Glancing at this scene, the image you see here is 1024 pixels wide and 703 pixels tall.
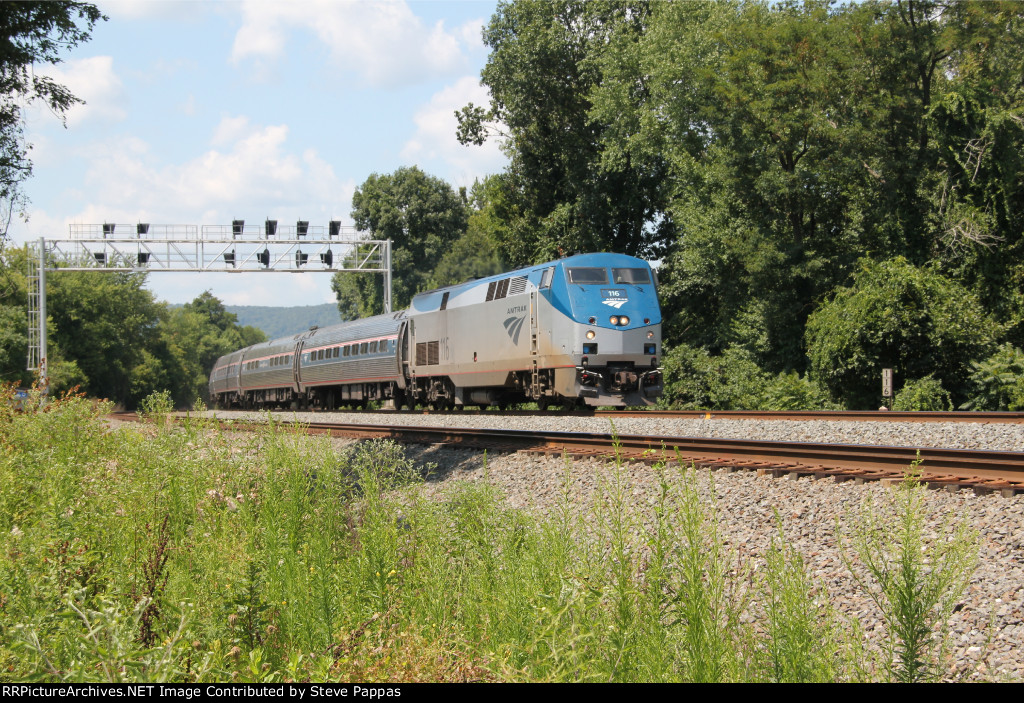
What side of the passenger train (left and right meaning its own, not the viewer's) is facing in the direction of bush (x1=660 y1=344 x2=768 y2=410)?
front

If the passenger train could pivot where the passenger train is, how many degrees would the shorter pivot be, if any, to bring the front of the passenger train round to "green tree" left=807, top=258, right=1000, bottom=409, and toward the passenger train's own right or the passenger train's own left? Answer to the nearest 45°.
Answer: approximately 45° to the passenger train's own left

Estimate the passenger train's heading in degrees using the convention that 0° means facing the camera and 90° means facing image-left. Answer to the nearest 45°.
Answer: approximately 315°

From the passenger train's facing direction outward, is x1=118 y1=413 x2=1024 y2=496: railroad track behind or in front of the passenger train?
in front

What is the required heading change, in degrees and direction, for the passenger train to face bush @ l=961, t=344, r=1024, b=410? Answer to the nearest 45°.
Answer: approximately 45° to its left

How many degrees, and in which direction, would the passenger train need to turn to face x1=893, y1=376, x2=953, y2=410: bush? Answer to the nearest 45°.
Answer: approximately 45° to its left

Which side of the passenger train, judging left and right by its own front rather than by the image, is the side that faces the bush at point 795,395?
left

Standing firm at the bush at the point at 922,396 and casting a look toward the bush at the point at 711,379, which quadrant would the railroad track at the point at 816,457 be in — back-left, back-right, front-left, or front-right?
back-left
